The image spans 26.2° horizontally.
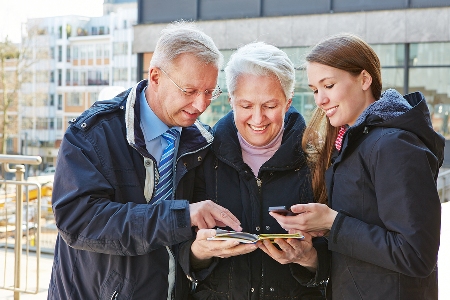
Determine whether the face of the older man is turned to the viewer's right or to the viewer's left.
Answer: to the viewer's right

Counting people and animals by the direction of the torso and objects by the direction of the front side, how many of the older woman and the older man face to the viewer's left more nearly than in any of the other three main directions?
0

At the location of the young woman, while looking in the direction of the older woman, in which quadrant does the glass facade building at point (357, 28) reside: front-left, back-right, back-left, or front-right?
front-right

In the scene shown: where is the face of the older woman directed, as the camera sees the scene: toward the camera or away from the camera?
toward the camera

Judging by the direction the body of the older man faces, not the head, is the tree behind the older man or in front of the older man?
behind

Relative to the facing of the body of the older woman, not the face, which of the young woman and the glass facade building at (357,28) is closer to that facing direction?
the young woman

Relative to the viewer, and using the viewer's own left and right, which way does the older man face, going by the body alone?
facing the viewer and to the right of the viewer

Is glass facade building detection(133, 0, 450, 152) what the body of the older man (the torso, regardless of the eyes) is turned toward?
no

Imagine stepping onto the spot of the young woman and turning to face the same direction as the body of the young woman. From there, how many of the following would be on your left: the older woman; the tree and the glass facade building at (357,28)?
0

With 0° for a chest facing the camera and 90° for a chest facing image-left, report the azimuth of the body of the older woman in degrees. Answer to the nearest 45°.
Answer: approximately 0°

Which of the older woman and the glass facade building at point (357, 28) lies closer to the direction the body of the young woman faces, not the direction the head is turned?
the older woman

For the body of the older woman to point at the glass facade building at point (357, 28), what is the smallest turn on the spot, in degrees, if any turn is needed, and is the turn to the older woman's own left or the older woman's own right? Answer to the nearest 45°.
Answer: approximately 180°

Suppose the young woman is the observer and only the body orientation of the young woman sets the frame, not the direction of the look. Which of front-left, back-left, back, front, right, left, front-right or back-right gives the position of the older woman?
front-right

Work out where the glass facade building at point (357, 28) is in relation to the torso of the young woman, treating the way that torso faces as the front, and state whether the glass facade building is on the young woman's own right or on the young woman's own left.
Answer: on the young woman's own right

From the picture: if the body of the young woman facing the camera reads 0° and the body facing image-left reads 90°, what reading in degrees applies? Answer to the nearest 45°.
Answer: approximately 90°

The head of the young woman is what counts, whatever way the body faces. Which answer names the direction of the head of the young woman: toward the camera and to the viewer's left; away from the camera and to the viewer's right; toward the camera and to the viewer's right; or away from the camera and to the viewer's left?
toward the camera and to the viewer's left
